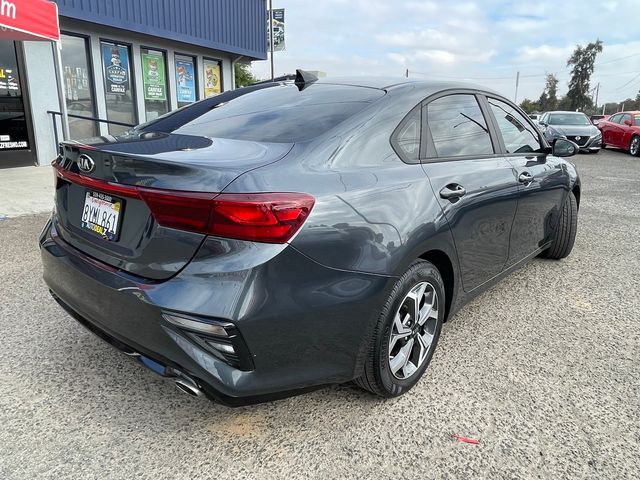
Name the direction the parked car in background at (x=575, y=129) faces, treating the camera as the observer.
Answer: facing the viewer and to the right of the viewer

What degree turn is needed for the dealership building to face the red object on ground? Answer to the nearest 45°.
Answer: approximately 45° to its right

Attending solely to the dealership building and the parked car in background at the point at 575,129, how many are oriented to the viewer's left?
0

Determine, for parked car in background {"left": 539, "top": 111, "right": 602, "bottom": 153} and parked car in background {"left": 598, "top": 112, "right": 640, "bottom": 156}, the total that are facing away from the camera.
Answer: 0

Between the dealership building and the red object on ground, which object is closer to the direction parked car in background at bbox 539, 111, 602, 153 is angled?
the red object on ground

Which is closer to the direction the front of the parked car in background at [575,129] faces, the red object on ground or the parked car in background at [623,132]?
the red object on ground

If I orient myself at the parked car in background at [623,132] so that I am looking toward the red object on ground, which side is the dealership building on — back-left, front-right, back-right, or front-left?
front-right

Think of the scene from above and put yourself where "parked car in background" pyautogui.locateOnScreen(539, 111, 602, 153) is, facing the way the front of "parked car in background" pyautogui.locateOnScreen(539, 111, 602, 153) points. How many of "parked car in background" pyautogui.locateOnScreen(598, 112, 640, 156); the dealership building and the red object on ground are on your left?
1

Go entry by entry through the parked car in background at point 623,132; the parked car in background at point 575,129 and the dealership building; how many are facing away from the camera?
0

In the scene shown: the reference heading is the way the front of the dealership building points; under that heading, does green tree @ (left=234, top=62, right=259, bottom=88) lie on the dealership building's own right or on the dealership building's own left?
on the dealership building's own left

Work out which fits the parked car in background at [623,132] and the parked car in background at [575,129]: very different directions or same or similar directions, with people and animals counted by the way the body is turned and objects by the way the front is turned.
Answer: same or similar directions

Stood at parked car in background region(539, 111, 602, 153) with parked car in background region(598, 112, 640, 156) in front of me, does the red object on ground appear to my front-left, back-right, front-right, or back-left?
back-right

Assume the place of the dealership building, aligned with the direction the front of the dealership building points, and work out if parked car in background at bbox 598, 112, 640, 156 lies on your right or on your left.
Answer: on your left

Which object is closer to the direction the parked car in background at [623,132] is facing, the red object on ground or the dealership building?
the red object on ground

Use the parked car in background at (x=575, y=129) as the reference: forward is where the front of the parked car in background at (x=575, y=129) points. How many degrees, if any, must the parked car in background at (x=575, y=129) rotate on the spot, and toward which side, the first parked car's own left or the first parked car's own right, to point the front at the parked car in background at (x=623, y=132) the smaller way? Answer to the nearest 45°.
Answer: approximately 90° to the first parked car's own left

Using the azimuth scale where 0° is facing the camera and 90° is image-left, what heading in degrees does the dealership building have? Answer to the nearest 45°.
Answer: approximately 315°
